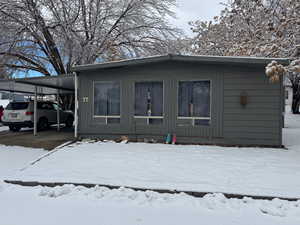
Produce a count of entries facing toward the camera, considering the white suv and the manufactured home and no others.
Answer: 1

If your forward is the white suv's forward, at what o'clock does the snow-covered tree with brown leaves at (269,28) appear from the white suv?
The snow-covered tree with brown leaves is roughly at 3 o'clock from the white suv.

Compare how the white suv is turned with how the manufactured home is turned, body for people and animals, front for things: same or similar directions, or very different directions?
very different directions

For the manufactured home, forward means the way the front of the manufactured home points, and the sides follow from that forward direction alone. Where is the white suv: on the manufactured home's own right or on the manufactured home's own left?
on the manufactured home's own right

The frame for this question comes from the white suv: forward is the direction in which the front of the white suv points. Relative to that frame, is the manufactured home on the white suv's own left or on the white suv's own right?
on the white suv's own right
